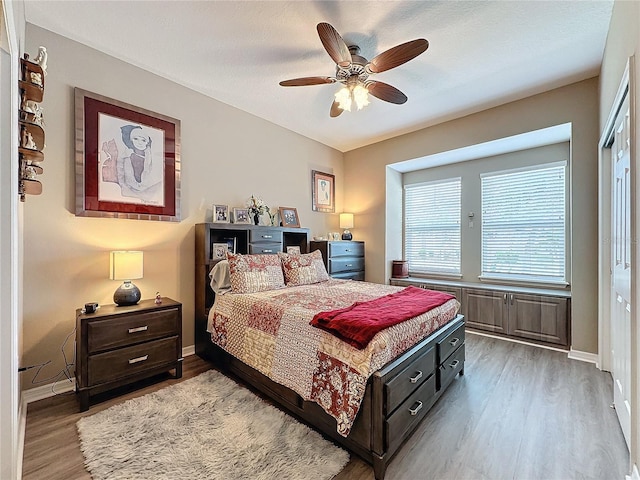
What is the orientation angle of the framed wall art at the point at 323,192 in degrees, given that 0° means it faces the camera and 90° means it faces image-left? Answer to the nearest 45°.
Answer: approximately 315°

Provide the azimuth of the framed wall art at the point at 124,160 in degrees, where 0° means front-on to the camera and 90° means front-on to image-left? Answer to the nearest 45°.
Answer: approximately 315°

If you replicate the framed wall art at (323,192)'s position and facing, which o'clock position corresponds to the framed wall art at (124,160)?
the framed wall art at (124,160) is roughly at 3 o'clock from the framed wall art at (323,192).

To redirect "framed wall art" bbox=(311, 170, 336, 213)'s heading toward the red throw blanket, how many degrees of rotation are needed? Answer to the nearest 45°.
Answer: approximately 45° to its right

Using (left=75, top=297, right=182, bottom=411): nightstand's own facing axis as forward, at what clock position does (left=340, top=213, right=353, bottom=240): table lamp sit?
The table lamp is roughly at 10 o'clock from the nightstand.

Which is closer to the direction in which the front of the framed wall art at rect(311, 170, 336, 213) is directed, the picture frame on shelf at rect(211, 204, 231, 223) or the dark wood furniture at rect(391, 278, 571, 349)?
the dark wood furniture

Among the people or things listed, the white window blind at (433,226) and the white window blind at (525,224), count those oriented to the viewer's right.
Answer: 0

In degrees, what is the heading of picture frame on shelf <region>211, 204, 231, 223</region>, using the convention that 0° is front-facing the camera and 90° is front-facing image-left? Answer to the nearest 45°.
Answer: approximately 315°

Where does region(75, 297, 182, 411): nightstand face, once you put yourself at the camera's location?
facing the viewer and to the right of the viewer

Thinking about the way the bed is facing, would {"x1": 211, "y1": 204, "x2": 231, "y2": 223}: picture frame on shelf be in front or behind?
behind

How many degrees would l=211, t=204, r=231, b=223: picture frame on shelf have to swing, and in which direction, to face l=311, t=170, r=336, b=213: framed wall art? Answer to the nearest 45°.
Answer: approximately 90° to its left

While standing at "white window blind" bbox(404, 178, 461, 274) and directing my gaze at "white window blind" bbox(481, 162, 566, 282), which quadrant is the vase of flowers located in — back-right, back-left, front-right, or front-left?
back-right
